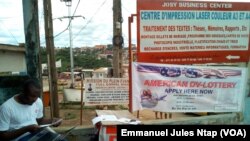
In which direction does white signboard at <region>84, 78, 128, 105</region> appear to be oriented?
toward the camera

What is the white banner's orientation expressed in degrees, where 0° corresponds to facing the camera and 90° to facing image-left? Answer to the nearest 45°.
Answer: approximately 0°

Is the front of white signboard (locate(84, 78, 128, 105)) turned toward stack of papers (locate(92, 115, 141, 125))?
yes

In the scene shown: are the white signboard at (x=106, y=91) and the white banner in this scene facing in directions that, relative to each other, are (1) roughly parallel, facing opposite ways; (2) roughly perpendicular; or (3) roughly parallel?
roughly parallel

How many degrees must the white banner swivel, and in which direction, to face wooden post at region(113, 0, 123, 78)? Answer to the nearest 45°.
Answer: approximately 135° to its right

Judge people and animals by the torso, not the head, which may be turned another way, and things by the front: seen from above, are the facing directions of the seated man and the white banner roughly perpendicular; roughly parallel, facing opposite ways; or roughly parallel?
roughly perpendicular

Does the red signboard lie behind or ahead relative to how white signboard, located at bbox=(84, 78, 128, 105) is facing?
ahead

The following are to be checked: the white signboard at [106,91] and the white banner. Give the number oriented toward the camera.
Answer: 2

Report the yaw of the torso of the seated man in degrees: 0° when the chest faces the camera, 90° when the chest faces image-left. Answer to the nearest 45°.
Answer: approximately 315°

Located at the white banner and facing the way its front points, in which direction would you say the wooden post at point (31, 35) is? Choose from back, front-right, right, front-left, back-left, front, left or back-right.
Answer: front-right
